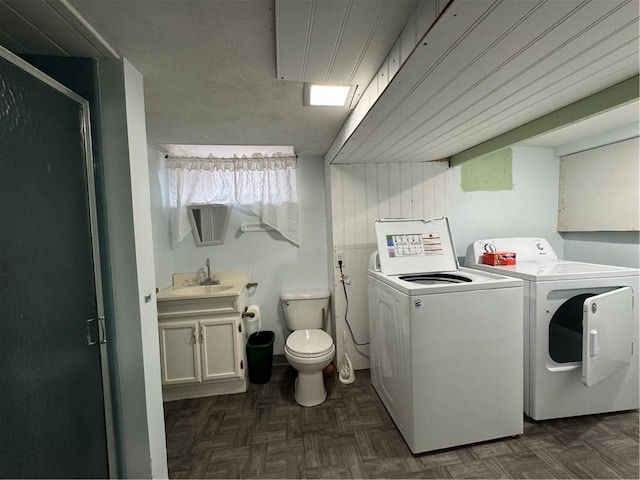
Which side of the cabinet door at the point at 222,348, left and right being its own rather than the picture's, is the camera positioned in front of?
front

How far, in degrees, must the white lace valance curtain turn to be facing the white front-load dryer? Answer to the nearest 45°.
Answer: approximately 45° to its left

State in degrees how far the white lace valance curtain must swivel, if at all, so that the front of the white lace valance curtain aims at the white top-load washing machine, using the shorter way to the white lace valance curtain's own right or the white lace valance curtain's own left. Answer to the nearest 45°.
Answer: approximately 45° to the white lace valance curtain's own left

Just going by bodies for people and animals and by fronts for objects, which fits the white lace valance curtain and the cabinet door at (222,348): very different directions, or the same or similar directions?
same or similar directions

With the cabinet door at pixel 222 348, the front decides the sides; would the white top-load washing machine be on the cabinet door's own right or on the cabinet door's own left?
on the cabinet door's own left

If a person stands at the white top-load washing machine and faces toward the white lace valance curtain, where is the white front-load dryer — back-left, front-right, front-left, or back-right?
back-right

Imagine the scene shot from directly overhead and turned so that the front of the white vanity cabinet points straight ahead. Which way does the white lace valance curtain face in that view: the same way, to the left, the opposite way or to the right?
the same way

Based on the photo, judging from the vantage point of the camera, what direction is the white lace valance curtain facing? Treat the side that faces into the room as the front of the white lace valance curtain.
facing the viewer

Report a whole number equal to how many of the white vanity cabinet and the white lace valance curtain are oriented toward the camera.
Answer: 2

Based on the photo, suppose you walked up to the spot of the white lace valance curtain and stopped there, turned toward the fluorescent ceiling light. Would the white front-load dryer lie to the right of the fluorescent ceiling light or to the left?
left
